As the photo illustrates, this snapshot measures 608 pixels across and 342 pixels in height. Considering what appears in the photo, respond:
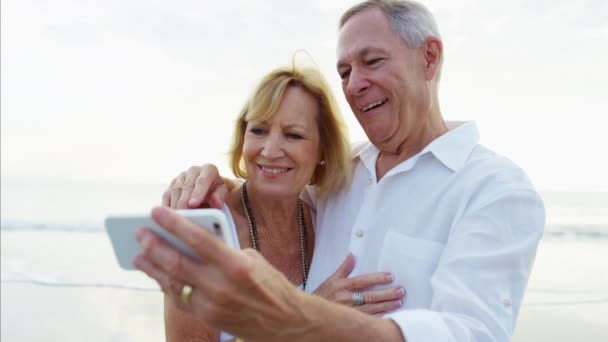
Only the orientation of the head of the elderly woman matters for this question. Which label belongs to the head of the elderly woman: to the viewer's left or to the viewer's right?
to the viewer's left

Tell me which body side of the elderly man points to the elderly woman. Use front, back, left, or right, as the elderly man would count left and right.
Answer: right

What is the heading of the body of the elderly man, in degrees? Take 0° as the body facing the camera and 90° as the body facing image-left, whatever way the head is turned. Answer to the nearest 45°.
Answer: approximately 45°

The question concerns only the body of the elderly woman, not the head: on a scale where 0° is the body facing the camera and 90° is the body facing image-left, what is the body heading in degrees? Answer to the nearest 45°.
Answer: approximately 0°
